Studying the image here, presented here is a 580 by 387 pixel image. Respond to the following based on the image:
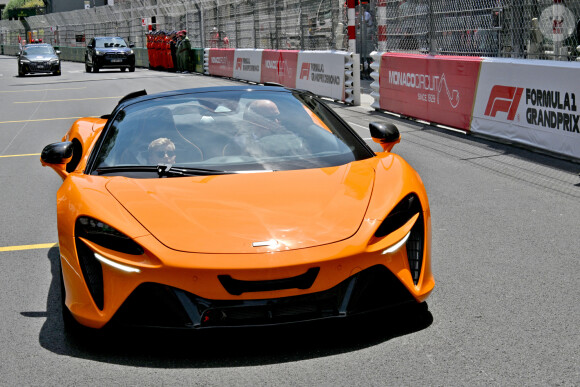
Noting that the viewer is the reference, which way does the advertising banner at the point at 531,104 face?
facing the viewer and to the left of the viewer

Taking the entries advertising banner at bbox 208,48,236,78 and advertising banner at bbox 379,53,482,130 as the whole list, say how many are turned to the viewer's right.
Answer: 0

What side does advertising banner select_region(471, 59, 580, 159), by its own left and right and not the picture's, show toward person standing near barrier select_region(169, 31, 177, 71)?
right

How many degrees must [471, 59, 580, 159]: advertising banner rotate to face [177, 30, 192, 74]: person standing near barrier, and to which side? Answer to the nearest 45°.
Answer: approximately 90° to its right

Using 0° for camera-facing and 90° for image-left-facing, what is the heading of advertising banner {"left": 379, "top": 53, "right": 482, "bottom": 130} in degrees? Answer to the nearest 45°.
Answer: approximately 45°

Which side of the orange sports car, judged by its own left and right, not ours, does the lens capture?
front

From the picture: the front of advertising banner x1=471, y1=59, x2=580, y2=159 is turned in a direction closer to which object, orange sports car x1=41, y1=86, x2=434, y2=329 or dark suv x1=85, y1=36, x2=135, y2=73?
the orange sports car

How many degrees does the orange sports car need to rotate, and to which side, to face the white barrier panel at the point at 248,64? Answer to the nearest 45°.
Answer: approximately 180°

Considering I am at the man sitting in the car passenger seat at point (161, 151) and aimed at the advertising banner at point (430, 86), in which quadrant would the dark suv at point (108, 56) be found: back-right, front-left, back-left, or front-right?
front-left

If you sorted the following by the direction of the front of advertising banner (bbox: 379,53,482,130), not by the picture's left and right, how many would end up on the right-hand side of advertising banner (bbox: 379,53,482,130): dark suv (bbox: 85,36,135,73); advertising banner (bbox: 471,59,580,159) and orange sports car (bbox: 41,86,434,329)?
1

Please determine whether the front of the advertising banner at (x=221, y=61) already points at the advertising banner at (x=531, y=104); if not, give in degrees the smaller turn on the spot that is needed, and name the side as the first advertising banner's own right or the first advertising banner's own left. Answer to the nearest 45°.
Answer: approximately 45° to the first advertising banner's own left

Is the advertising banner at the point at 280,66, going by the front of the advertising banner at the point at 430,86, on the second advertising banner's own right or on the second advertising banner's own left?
on the second advertising banner's own right

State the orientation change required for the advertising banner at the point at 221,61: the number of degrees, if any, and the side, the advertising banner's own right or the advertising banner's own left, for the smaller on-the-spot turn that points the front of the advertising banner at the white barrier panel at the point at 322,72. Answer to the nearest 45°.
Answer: approximately 45° to the advertising banner's own left

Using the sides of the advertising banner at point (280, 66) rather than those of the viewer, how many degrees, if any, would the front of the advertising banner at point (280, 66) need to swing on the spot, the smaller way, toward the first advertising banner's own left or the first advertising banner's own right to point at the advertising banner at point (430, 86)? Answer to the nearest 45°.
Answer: approximately 45° to the first advertising banner's own left

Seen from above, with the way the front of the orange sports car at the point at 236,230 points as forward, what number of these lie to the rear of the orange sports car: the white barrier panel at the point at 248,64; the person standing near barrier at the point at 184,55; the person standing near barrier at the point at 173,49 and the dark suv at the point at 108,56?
4

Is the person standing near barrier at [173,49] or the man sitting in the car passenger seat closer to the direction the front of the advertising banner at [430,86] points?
the man sitting in the car passenger seat

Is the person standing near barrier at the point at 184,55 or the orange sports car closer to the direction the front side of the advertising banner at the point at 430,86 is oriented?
the orange sports car
